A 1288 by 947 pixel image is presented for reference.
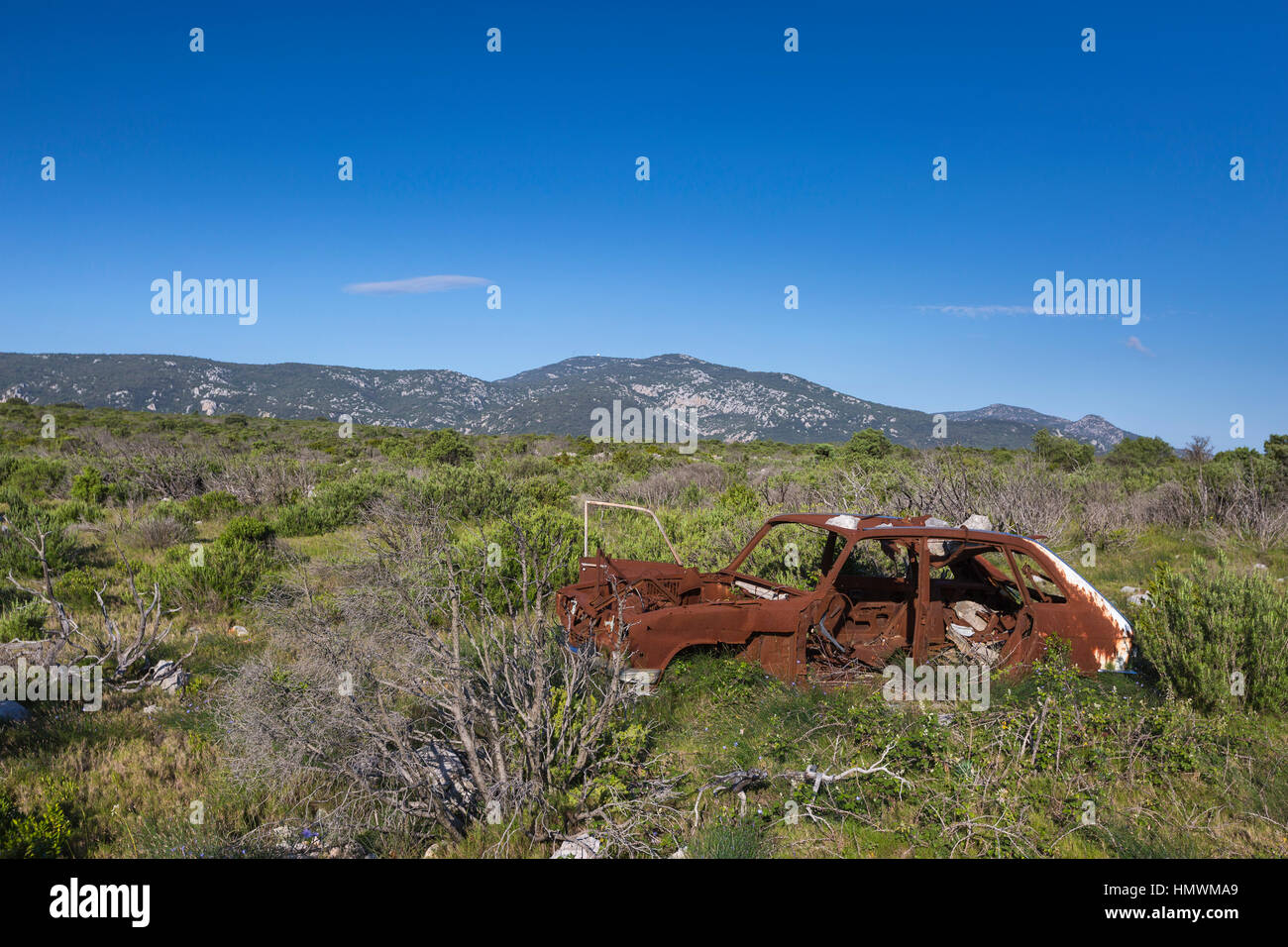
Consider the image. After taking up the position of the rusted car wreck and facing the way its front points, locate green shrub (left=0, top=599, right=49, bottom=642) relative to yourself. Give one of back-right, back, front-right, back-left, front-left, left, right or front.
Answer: front-right

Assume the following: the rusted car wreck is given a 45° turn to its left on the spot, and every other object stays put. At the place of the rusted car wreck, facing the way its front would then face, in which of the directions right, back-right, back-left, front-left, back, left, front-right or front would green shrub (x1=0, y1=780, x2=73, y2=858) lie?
front-right

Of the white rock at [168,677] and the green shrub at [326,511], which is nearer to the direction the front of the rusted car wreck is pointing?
the white rock

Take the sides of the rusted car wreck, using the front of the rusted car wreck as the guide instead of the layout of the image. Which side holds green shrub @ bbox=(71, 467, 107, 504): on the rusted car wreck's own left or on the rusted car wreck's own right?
on the rusted car wreck's own right

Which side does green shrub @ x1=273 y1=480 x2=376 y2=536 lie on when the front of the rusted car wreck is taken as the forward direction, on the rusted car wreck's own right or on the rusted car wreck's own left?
on the rusted car wreck's own right

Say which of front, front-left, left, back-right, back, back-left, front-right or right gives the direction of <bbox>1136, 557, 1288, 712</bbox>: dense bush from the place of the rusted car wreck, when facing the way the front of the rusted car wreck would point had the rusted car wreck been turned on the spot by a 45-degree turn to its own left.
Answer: left

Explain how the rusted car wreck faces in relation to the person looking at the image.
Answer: facing the viewer and to the left of the viewer

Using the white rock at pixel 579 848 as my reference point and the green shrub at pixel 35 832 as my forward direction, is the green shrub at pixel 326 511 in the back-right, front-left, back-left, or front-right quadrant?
front-right
